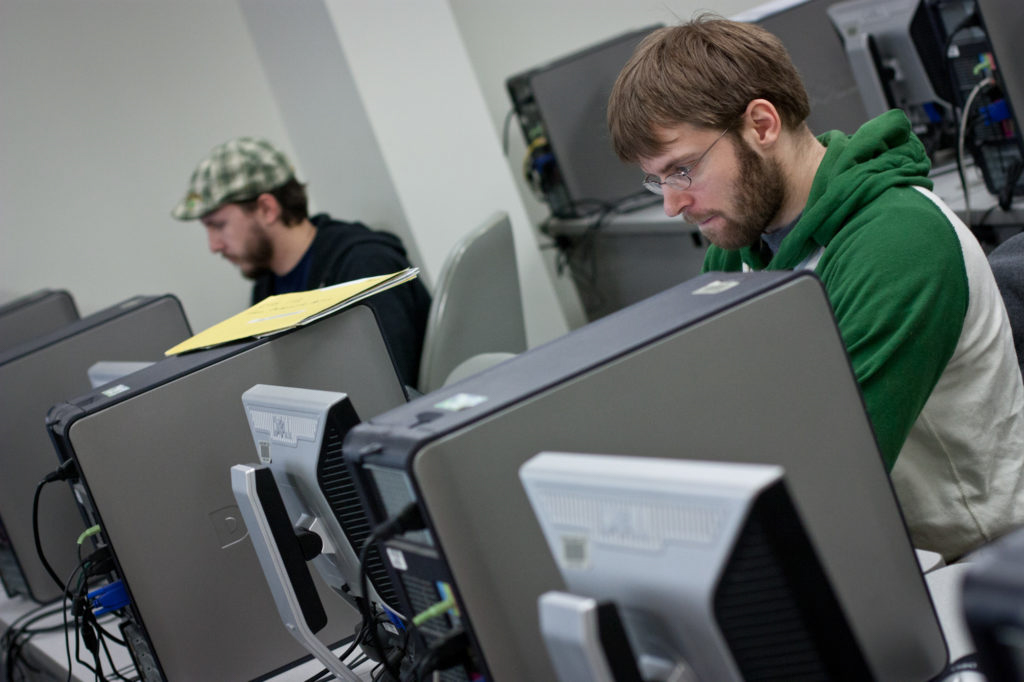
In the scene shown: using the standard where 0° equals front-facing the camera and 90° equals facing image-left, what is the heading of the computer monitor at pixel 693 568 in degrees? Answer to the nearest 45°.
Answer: approximately 225°

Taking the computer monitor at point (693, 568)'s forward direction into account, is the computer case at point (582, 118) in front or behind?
in front

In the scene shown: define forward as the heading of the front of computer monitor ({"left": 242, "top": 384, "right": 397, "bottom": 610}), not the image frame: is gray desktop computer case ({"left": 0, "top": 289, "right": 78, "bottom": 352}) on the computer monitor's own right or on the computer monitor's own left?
on the computer monitor's own left

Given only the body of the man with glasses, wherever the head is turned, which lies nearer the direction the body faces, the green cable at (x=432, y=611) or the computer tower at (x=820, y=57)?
the green cable

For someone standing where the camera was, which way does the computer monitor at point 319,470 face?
facing away from the viewer and to the right of the viewer

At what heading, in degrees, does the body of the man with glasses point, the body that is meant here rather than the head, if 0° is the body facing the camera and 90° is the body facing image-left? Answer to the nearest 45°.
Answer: approximately 90°

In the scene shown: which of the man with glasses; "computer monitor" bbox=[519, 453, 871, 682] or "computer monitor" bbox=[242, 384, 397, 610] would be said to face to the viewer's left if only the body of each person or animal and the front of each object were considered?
the man with glasses
